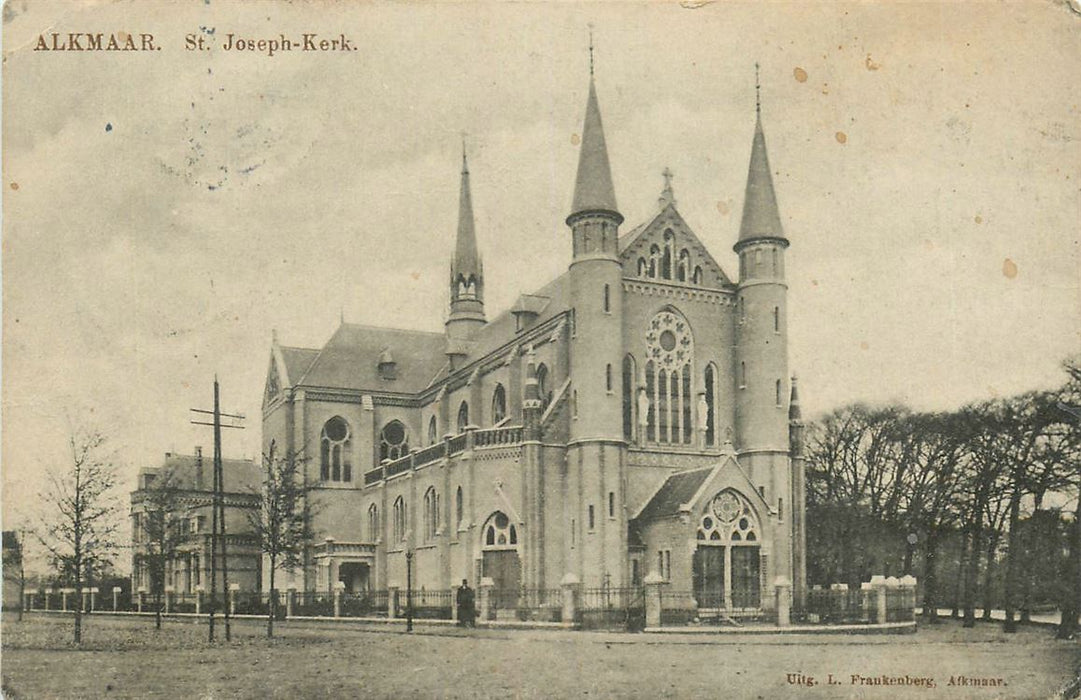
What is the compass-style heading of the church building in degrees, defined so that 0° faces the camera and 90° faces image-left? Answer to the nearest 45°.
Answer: approximately 315°

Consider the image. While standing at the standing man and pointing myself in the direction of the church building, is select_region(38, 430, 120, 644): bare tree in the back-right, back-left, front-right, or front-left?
back-left

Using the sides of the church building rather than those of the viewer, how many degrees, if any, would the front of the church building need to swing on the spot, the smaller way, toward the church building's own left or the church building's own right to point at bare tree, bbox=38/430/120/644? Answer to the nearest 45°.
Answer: approximately 90° to the church building's own right

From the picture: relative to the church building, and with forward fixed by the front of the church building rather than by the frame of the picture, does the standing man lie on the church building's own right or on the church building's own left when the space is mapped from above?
on the church building's own right
